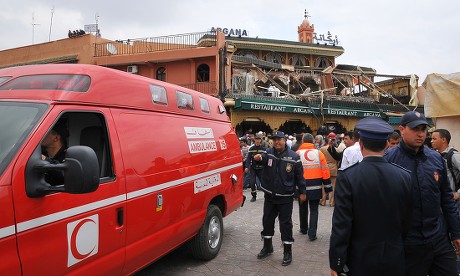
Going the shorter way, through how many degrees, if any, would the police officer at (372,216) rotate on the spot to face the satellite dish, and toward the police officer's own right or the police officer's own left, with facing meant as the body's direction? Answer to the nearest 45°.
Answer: approximately 45° to the police officer's own left

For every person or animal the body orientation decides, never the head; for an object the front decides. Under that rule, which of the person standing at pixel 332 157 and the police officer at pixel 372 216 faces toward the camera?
the person standing

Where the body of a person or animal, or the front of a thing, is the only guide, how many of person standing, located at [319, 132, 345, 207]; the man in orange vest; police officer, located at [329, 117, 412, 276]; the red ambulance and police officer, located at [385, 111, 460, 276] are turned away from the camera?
2

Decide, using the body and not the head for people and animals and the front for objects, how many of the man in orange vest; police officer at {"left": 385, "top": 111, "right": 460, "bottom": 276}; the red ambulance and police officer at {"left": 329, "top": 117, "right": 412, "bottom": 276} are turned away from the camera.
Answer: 2

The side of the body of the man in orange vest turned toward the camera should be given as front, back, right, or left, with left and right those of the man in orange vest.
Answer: back

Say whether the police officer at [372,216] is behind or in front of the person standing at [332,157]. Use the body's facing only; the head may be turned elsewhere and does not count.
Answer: in front

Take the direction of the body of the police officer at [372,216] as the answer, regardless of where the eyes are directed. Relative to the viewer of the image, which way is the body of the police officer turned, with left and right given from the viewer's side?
facing away from the viewer

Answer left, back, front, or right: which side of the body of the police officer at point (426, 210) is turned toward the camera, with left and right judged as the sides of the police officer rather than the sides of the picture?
front

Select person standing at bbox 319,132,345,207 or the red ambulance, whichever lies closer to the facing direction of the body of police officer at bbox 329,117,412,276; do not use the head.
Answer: the person standing

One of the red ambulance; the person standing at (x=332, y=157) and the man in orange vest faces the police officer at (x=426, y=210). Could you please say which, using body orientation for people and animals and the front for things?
the person standing

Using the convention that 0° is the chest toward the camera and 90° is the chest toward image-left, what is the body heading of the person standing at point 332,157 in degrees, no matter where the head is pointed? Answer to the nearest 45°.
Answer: approximately 0°

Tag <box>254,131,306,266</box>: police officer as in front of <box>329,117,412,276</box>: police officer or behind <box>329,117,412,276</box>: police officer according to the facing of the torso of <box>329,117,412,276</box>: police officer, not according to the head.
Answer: in front

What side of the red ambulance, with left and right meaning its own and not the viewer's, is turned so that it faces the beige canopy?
back

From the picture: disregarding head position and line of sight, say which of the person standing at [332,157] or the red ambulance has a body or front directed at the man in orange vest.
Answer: the person standing

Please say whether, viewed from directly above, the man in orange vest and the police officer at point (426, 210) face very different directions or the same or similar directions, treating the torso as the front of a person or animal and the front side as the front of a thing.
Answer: very different directions
